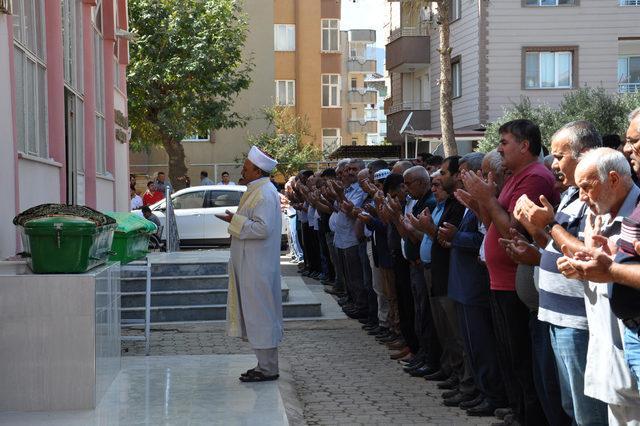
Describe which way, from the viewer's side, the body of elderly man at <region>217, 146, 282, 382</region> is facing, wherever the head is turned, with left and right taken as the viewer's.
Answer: facing to the left of the viewer

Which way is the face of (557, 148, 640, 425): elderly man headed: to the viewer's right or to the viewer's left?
to the viewer's left

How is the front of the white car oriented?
to the viewer's left

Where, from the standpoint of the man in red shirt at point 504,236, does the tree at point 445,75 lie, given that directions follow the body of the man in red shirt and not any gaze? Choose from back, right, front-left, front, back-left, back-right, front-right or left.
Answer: right

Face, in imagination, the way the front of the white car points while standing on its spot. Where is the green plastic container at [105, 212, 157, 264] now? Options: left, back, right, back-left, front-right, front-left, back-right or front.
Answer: left

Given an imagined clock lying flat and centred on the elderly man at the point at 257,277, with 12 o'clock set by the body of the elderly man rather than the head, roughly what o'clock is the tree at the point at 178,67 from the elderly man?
The tree is roughly at 3 o'clock from the elderly man.

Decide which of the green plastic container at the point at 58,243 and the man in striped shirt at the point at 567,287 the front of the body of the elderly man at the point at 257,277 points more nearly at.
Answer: the green plastic container

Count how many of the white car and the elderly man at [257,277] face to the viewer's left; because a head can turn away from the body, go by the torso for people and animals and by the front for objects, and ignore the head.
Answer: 2

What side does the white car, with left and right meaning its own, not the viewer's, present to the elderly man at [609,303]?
left

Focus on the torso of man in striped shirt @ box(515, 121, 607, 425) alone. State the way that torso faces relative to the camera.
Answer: to the viewer's left

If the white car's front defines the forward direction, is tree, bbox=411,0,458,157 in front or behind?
behind

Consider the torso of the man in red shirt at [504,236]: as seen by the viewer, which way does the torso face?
to the viewer's left

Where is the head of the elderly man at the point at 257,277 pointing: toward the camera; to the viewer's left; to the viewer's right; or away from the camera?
to the viewer's left
